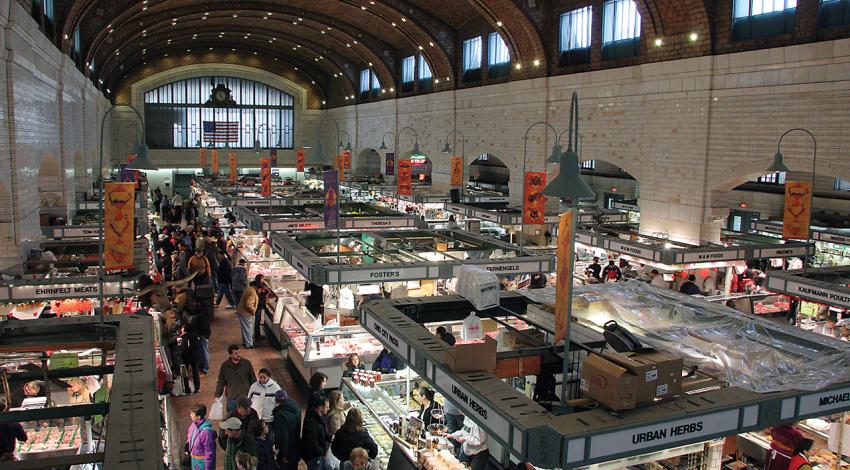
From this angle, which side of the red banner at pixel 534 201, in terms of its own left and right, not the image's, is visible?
front

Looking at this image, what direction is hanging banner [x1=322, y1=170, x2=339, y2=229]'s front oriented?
toward the camera

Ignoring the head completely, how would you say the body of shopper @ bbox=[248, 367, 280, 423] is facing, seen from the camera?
toward the camera

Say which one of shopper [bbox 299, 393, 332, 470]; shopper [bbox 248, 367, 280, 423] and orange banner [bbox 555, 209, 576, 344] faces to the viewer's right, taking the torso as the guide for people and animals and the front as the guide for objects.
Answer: shopper [bbox 299, 393, 332, 470]

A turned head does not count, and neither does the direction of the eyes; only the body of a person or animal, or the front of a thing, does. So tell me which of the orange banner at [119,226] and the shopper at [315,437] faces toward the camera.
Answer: the orange banner

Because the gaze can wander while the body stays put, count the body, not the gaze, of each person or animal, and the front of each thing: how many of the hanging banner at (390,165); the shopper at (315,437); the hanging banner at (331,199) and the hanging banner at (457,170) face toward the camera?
3

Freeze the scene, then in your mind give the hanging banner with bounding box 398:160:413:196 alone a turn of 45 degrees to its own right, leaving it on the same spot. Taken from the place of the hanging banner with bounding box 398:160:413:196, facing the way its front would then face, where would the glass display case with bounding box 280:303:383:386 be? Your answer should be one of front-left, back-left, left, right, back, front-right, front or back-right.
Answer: front-left

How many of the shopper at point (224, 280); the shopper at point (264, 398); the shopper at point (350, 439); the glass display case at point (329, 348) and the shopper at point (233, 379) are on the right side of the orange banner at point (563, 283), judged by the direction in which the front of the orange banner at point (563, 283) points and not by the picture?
5

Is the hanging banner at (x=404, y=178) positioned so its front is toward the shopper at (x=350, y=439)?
yes

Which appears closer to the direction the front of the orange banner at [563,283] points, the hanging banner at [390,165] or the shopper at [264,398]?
the shopper

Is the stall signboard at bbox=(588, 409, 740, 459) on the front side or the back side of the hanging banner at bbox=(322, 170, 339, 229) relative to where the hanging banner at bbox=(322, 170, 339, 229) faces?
on the front side

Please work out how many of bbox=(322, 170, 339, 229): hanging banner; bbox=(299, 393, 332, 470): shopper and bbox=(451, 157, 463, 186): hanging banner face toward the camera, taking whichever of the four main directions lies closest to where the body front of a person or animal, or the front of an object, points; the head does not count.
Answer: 2

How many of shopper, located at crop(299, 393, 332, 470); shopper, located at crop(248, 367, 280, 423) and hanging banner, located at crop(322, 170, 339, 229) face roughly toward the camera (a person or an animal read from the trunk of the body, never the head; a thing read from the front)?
2

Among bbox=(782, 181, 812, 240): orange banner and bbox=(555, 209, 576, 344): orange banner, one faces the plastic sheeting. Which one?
bbox=(782, 181, 812, 240): orange banner

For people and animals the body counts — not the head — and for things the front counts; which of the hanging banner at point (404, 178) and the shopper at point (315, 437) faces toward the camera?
the hanging banner

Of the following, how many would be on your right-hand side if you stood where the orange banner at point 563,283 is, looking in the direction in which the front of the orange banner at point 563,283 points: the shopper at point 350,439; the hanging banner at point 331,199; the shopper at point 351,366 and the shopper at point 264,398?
4
